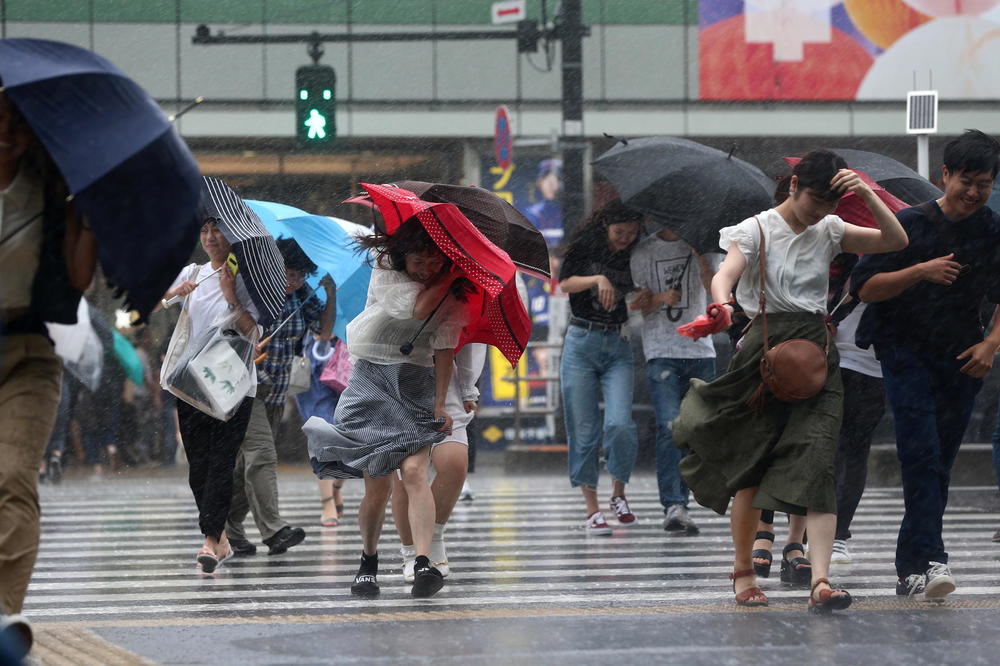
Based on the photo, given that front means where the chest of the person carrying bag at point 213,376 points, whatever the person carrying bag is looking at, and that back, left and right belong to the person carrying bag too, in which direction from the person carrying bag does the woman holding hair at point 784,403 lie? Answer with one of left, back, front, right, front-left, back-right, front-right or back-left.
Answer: front-left

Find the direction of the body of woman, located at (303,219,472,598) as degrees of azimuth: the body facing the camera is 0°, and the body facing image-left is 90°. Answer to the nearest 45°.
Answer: approximately 0°

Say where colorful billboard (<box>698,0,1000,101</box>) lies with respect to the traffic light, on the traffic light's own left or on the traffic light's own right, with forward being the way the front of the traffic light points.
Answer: on the traffic light's own left

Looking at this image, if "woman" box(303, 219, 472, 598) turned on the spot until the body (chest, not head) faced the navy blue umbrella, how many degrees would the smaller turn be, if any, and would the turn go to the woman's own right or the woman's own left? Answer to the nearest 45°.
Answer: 0° — they already face it

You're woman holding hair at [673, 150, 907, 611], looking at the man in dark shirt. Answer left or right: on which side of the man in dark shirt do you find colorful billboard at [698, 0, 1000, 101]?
left

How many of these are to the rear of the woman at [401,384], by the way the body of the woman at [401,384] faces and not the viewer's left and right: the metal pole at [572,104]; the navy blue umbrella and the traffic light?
2

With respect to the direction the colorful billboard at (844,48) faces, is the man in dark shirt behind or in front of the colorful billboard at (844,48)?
in front

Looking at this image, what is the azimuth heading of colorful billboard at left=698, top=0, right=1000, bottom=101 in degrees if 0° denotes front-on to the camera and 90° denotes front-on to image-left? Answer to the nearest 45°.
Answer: approximately 0°

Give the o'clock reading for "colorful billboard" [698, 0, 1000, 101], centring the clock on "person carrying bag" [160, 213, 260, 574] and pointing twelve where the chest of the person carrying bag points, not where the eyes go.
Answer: The colorful billboard is roughly at 7 o'clock from the person carrying bag.

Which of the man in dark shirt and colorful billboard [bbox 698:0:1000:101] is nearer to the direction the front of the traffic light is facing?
the man in dark shirt
